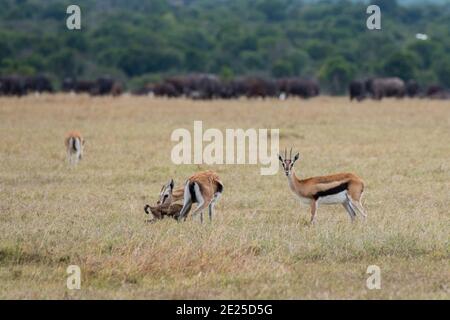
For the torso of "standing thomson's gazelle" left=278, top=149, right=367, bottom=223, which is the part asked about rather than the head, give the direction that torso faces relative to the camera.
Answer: to the viewer's left

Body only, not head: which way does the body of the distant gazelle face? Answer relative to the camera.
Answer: away from the camera

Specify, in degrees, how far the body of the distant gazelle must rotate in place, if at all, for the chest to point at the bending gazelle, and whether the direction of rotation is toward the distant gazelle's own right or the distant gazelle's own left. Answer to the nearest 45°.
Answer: approximately 180°

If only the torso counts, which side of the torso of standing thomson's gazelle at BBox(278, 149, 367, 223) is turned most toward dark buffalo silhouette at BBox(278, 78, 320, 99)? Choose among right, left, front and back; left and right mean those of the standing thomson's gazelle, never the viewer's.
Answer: right

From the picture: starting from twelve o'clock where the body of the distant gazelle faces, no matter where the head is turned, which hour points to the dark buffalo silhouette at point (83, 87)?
The dark buffalo silhouette is roughly at 12 o'clock from the distant gazelle.

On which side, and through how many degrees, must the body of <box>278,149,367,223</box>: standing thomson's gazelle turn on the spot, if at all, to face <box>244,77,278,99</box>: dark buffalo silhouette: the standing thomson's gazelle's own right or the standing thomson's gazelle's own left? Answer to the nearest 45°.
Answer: approximately 90° to the standing thomson's gazelle's own right

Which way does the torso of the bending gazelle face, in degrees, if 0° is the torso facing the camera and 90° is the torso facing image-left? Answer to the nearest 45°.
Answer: approximately 135°
